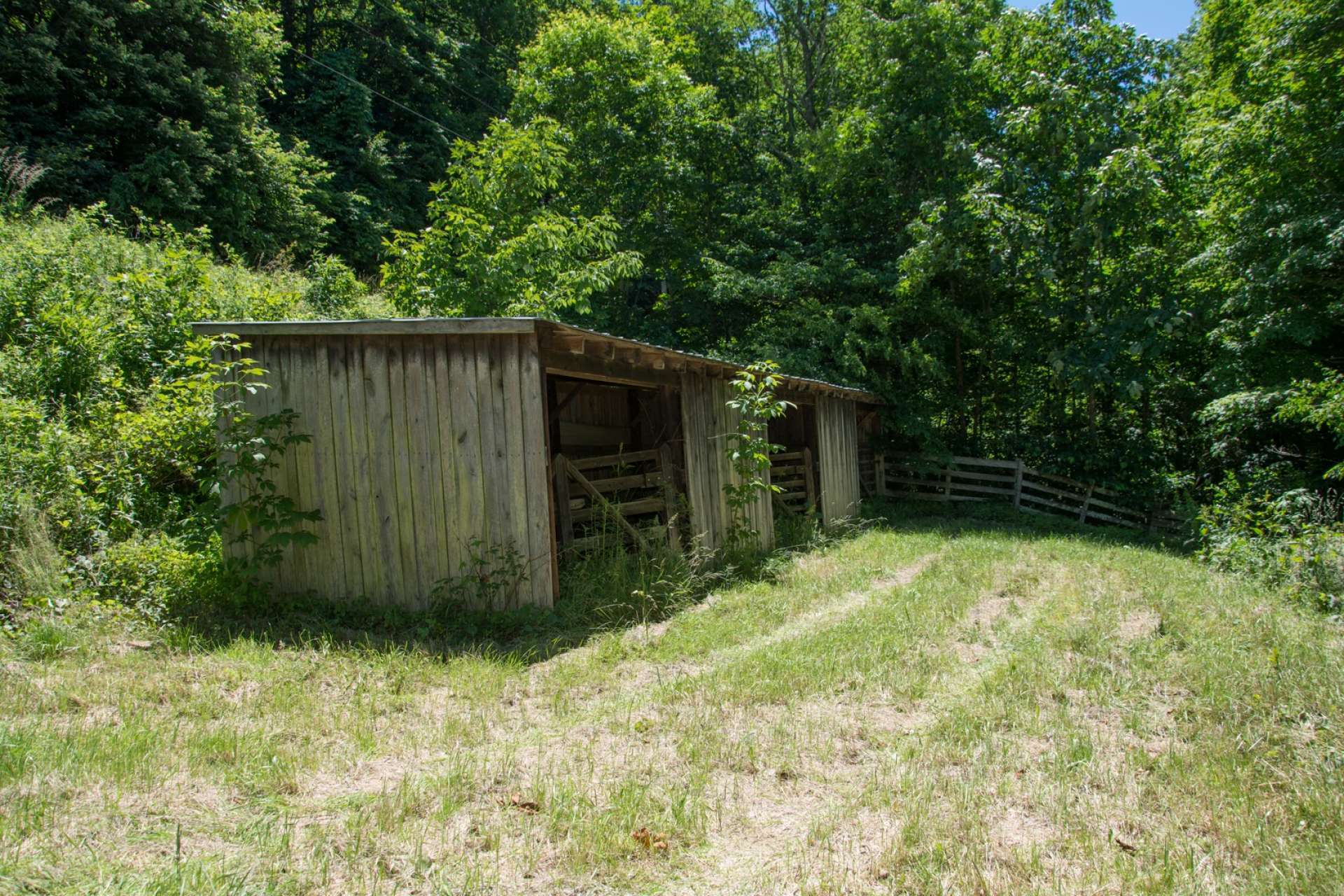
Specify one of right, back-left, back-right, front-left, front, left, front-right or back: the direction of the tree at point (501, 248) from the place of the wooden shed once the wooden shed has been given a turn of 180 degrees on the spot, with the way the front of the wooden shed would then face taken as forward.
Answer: front-right

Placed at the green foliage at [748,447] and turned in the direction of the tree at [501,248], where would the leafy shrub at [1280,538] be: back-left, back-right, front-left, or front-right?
back-right

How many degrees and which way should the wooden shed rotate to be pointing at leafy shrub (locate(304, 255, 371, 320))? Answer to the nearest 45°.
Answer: approximately 135° to its left

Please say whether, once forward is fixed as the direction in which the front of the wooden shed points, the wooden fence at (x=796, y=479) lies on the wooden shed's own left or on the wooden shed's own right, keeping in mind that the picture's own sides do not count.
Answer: on the wooden shed's own left

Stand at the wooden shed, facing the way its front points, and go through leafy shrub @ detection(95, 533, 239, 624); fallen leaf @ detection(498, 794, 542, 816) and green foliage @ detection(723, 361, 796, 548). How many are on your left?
1

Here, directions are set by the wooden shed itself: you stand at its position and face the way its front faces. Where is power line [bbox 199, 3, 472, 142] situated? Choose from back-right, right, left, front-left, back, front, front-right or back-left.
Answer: back-left

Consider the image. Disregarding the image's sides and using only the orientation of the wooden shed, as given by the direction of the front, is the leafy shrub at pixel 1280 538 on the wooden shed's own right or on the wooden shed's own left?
on the wooden shed's own left

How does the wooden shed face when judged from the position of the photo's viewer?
facing the viewer and to the right of the viewer

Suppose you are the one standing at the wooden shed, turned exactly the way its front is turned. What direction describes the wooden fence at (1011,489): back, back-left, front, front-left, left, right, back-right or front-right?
left

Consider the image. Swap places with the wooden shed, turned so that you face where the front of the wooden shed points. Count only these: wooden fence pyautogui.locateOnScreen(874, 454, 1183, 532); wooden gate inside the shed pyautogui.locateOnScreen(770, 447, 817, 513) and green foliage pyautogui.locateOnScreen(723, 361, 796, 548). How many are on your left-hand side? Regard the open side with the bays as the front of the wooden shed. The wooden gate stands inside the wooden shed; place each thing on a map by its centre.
3

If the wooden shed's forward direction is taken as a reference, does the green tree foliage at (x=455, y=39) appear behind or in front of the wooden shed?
behind

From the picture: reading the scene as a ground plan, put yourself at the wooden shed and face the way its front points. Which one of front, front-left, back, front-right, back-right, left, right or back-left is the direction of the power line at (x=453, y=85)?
back-left

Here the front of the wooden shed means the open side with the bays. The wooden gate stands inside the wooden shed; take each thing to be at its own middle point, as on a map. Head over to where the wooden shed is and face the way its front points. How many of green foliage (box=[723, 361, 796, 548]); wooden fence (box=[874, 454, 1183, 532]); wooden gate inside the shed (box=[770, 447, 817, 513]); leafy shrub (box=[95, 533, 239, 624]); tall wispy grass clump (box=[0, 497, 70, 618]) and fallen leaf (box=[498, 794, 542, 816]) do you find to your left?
3

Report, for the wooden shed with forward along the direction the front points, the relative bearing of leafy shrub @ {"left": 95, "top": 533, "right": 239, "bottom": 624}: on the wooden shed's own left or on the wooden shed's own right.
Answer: on the wooden shed's own right
